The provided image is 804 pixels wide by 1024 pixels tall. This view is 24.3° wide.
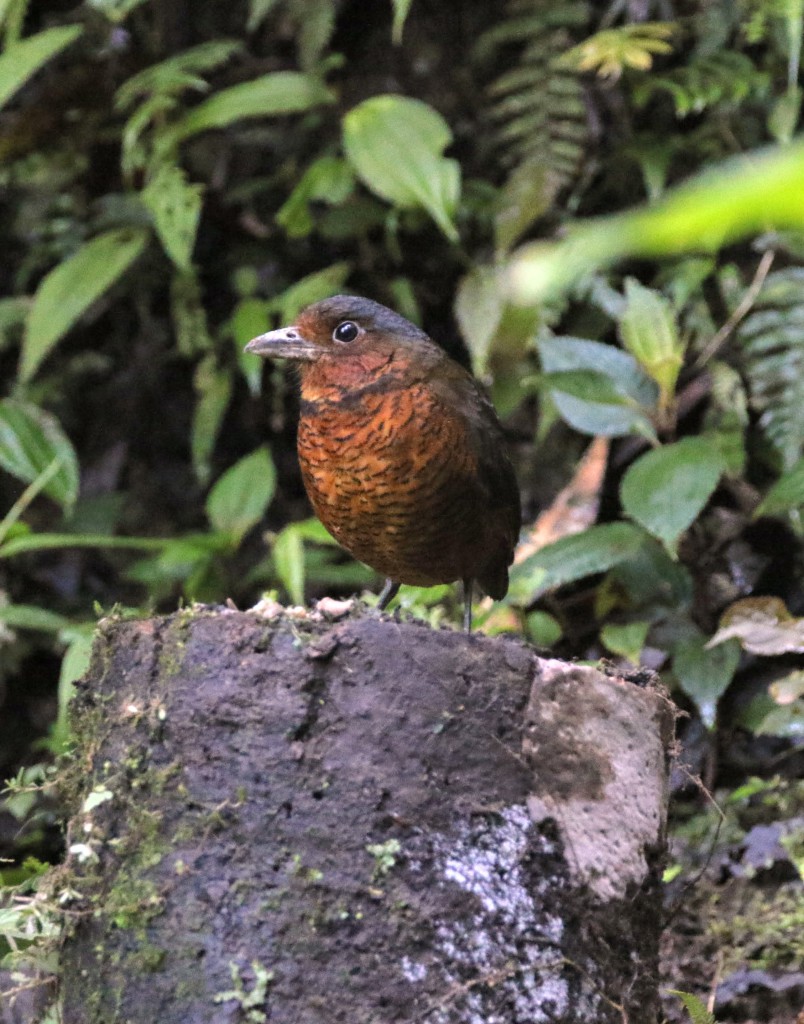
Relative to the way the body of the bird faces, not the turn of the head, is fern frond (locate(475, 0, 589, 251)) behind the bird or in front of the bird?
behind

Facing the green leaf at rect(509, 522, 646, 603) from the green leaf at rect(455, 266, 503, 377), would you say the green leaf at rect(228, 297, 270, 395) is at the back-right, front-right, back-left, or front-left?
back-right

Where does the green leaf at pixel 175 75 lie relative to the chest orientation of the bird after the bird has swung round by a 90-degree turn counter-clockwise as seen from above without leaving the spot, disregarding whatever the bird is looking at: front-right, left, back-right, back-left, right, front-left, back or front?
back-left

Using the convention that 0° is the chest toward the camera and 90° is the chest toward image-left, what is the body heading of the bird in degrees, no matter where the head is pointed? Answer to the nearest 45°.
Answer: approximately 45°

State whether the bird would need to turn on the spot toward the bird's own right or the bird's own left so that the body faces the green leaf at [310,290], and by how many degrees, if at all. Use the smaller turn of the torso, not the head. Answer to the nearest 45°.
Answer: approximately 135° to the bird's own right

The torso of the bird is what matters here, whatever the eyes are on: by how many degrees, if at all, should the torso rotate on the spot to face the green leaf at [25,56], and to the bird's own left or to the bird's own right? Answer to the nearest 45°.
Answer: approximately 135° to the bird's own right
